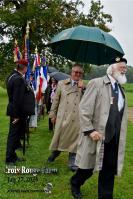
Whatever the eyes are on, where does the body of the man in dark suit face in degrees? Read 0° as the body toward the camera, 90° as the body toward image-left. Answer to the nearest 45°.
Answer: approximately 270°

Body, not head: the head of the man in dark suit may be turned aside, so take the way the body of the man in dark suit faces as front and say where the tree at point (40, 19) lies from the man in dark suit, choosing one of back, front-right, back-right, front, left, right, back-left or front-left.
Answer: left

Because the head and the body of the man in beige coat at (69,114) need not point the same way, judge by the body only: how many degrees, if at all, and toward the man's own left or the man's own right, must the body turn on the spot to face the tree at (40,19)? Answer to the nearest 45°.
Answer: approximately 135° to the man's own left

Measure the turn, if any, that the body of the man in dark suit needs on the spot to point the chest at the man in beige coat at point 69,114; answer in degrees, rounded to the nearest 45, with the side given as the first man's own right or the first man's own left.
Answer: approximately 45° to the first man's own right

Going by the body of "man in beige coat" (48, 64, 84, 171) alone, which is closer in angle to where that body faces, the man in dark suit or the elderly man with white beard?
the elderly man with white beard

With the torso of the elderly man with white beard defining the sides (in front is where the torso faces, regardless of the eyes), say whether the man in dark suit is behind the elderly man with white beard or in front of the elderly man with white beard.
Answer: behind

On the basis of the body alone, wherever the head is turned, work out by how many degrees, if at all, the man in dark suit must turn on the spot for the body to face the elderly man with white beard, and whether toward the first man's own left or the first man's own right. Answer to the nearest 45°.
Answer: approximately 45° to the first man's own right

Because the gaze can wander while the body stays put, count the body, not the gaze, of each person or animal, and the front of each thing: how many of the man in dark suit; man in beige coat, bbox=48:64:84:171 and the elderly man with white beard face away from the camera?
0

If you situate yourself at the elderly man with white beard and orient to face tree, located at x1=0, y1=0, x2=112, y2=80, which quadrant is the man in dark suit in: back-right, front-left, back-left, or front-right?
front-left

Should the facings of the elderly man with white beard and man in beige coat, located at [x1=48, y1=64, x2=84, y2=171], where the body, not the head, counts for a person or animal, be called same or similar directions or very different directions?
same or similar directions

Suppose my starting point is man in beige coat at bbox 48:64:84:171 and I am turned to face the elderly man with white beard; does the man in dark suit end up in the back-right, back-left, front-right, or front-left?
back-right

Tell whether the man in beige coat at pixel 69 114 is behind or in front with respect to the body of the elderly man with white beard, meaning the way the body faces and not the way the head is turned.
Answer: behind

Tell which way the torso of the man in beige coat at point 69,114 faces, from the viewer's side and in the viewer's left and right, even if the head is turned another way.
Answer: facing the viewer and to the right of the viewer
